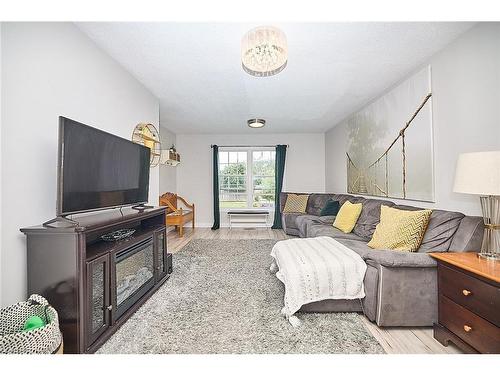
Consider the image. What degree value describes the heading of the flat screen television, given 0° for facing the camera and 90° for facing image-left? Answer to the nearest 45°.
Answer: approximately 315°

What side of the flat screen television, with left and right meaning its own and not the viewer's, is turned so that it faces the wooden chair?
left

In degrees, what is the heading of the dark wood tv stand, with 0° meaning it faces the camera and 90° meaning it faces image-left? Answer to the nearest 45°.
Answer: approximately 315°

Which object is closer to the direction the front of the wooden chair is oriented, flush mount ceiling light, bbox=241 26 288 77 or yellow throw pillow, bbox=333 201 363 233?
the yellow throw pillow

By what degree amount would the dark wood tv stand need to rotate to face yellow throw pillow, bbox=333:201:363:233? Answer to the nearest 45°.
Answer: approximately 45° to its left

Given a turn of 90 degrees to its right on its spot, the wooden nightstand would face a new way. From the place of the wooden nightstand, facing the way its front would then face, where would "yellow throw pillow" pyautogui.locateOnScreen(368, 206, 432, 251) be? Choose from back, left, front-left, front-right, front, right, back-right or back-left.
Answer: front

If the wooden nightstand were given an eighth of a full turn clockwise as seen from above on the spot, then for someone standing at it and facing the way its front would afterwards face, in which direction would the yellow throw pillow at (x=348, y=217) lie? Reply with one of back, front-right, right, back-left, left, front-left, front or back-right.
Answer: front-right

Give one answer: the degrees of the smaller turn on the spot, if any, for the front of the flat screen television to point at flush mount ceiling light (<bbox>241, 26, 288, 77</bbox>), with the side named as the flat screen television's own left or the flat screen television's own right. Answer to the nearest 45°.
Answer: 0° — it already faces it

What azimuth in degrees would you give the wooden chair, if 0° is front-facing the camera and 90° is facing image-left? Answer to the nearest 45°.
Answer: approximately 315°

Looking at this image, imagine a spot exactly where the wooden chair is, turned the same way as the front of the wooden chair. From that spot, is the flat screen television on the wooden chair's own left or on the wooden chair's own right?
on the wooden chair's own right
